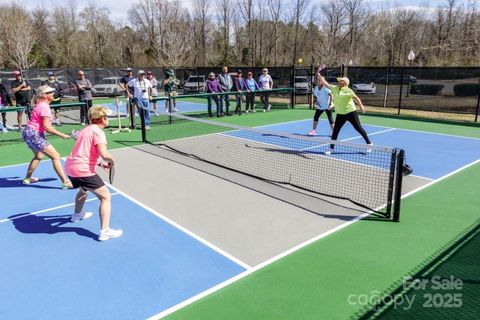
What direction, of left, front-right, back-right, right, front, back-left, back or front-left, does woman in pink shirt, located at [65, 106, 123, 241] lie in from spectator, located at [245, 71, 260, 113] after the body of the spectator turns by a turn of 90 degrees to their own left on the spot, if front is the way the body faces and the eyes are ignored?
right

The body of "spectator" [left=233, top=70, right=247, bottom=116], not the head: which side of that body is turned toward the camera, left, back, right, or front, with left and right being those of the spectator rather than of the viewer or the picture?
front

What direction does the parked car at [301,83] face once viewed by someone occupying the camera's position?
facing the viewer

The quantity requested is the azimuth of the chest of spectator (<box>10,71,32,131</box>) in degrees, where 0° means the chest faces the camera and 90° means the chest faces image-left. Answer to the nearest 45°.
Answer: approximately 0°

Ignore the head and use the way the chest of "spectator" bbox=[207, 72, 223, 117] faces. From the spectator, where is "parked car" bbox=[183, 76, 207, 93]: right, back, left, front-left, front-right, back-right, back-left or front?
back

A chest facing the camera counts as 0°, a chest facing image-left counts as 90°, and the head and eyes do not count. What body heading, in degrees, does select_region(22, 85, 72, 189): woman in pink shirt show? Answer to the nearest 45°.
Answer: approximately 270°

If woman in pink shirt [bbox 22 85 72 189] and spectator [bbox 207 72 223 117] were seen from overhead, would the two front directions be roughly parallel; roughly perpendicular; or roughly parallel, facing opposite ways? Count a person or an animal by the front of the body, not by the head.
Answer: roughly perpendicular

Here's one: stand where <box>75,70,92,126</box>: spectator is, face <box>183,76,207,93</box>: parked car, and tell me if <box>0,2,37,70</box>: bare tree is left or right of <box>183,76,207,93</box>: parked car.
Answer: left

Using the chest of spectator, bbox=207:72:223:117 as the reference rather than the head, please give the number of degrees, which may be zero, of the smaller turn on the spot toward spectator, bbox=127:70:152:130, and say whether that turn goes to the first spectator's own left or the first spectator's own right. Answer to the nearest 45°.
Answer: approximately 45° to the first spectator's own right

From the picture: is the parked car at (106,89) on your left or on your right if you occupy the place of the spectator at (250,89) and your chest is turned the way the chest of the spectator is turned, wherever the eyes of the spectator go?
on your right

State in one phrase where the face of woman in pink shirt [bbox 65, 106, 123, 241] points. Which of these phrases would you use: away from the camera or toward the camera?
away from the camera

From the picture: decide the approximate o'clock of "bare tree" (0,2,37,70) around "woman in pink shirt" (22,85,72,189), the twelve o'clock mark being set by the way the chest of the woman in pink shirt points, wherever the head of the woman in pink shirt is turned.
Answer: The bare tree is roughly at 9 o'clock from the woman in pink shirt.
